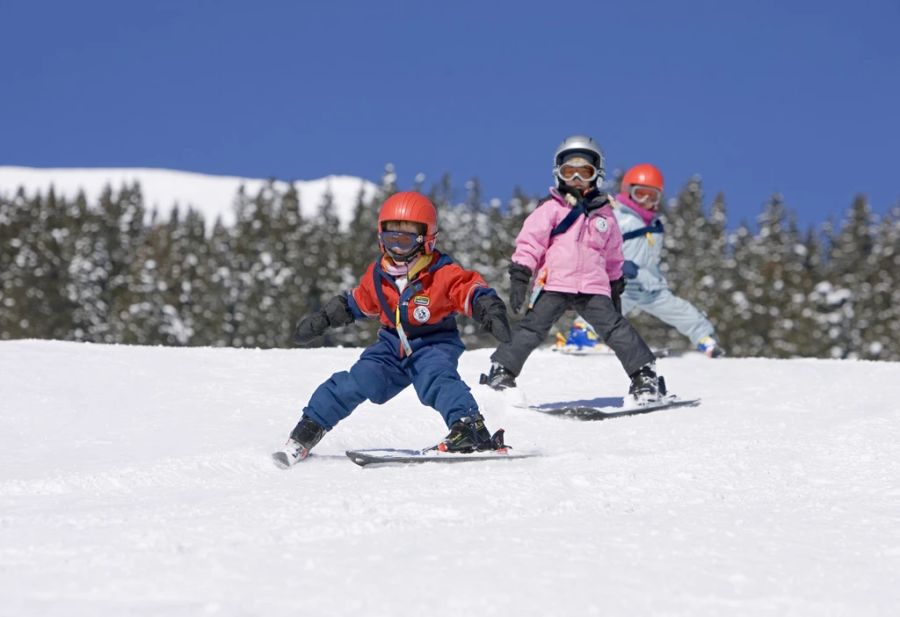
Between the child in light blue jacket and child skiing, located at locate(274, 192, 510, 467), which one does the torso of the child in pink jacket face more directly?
the child skiing

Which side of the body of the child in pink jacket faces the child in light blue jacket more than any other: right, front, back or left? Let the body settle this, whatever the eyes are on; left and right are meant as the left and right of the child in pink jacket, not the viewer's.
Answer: back

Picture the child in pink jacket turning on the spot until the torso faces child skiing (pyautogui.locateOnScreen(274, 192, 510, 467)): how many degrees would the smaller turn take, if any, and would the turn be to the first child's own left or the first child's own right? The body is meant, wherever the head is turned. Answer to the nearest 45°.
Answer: approximately 45° to the first child's own right

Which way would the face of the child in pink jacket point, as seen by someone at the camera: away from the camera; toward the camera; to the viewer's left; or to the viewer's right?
toward the camera

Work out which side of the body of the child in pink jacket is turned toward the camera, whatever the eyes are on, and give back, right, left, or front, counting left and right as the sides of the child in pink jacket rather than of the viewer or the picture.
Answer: front
